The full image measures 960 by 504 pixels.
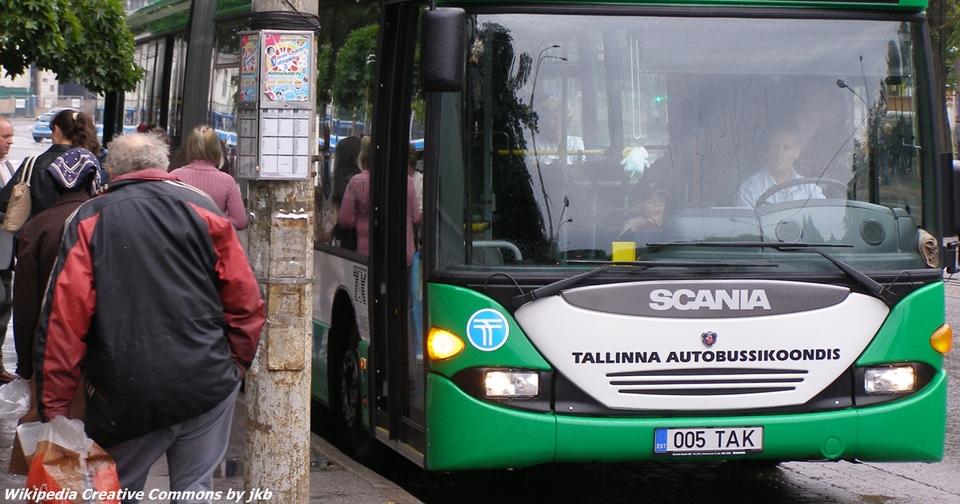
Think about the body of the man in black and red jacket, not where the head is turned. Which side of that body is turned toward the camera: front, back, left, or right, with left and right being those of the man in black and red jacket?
back

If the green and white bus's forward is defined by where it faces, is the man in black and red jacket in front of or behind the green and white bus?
in front

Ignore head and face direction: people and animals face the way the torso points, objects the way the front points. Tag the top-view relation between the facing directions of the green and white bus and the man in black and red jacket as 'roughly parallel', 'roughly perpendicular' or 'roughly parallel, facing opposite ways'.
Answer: roughly parallel, facing opposite ways

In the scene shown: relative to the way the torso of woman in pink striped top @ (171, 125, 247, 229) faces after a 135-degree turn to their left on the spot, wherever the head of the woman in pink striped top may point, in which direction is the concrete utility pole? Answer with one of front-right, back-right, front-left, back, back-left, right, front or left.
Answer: front-left

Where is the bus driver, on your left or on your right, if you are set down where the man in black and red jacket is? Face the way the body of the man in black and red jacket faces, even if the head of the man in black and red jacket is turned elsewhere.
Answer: on your right

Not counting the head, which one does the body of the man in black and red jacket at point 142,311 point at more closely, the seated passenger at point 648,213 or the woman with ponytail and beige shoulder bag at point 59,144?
the woman with ponytail and beige shoulder bag

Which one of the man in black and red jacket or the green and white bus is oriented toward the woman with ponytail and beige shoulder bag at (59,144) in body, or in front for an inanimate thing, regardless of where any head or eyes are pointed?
the man in black and red jacket

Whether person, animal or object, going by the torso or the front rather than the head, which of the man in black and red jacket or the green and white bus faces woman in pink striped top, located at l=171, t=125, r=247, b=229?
the man in black and red jacket

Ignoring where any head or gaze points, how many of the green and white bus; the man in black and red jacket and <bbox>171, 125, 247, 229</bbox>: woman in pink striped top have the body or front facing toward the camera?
1

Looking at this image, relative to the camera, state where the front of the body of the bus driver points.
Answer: toward the camera

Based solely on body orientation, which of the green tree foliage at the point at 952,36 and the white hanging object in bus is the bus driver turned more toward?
the white hanging object in bus

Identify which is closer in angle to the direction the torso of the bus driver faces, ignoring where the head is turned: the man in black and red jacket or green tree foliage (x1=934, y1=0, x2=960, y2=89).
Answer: the man in black and red jacket

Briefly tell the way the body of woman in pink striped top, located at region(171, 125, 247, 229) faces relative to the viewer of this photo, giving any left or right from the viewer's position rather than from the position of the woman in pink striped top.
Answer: facing away from the viewer

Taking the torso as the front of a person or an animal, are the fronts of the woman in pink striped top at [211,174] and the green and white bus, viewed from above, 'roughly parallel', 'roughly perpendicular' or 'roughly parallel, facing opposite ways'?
roughly parallel, facing opposite ways

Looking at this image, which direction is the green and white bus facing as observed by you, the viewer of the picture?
facing the viewer

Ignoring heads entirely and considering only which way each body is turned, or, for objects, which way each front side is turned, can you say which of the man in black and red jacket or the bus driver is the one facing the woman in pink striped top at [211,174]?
the man in black and red jacket

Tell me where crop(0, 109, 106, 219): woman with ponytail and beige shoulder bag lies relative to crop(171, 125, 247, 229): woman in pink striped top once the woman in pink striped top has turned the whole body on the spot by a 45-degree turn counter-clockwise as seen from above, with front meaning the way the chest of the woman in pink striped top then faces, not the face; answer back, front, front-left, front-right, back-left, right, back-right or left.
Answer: left

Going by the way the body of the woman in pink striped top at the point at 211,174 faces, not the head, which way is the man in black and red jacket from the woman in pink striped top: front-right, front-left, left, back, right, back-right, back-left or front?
back

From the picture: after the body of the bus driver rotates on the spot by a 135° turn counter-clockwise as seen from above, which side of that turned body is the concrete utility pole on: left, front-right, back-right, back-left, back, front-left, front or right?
back
